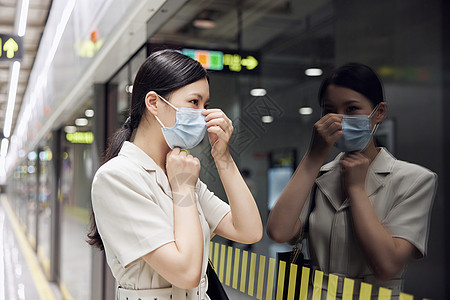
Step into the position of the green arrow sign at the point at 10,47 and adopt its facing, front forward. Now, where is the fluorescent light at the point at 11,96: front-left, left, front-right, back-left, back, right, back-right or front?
back

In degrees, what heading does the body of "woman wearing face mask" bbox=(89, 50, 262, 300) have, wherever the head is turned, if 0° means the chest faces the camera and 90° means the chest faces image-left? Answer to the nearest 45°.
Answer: approximately 315°

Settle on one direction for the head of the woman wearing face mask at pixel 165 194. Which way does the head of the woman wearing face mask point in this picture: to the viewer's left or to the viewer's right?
to the viewer's right
